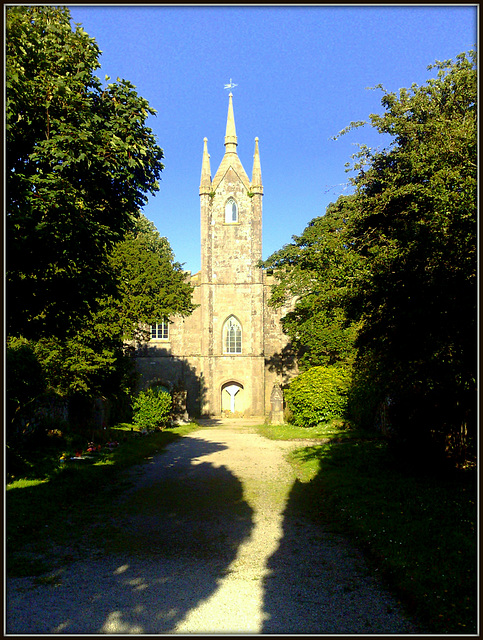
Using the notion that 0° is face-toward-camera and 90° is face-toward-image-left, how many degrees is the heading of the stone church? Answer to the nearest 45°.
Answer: approximately 0°

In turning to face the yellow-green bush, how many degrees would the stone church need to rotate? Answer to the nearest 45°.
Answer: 0° — it already faces it

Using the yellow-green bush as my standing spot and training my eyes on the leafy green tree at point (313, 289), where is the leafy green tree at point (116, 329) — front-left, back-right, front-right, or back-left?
back-left

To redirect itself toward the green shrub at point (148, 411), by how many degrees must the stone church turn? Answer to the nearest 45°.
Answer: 0° — it already faces it

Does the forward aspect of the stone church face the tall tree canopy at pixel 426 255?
yes

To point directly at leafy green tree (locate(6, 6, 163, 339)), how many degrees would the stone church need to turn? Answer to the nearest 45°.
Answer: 0° — it already faces it
